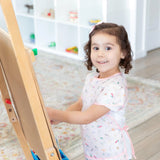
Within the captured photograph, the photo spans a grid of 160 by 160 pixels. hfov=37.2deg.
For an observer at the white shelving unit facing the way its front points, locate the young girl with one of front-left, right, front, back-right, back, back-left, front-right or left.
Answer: front-left

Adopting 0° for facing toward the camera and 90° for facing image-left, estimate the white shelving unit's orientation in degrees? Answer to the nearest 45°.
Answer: approximately 45°

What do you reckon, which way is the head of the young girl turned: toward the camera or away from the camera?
toward the camera

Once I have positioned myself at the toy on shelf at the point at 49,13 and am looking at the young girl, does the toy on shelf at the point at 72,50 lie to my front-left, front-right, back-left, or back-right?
front-left
